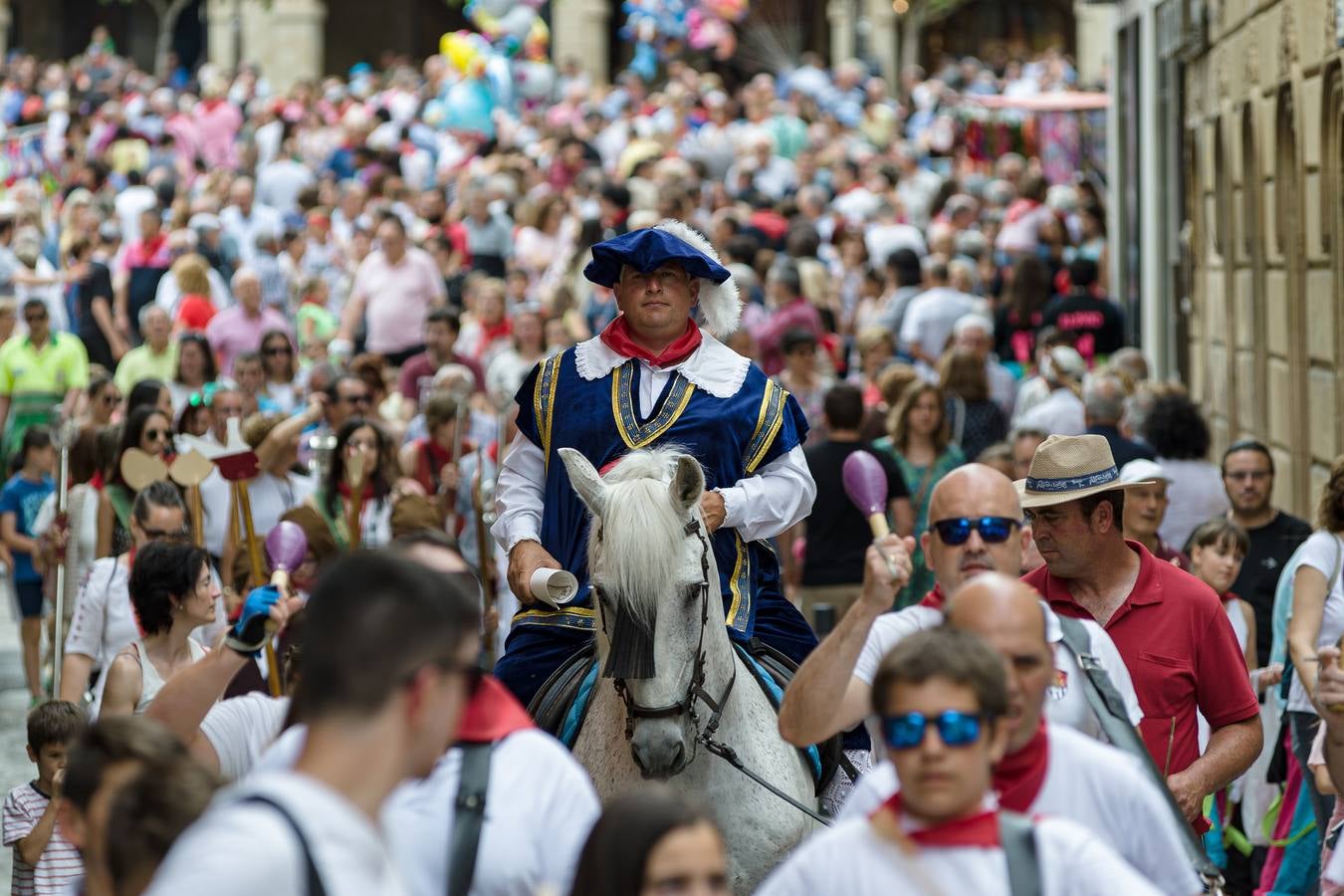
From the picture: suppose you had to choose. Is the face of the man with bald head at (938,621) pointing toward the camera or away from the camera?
toward the camera

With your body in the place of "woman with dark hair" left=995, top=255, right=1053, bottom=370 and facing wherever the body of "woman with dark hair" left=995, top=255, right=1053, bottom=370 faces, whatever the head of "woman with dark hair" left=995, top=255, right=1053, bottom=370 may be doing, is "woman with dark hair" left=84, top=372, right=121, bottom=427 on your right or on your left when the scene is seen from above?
on your left

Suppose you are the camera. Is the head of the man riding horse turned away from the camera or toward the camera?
toward the camera

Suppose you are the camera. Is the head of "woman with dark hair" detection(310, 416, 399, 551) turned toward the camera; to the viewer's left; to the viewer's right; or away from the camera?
toward the camera

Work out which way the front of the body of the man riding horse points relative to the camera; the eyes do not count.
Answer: toward the camera

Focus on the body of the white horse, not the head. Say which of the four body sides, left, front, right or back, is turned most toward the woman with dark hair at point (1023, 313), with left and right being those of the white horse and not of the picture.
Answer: back

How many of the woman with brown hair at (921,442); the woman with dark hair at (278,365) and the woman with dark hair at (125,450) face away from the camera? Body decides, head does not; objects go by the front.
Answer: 0

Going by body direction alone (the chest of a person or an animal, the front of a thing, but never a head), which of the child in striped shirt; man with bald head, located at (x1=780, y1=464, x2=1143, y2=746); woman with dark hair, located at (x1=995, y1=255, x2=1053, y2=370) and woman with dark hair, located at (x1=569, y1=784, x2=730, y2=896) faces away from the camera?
woman with dark hair, located at (x1=995, y1=255, x2=1053, y2=370)

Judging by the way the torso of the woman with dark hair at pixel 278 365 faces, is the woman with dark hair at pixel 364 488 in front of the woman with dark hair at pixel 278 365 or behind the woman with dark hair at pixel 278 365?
in front

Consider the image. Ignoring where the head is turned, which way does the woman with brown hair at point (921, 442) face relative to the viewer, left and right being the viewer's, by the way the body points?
facing the viewer

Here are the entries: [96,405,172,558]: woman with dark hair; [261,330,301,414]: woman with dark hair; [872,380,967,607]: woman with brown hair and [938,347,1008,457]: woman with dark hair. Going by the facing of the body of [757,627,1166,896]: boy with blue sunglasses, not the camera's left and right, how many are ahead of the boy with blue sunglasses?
0

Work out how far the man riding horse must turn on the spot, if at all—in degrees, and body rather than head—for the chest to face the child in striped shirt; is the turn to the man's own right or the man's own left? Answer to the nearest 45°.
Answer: approximately 90° to the man's own right

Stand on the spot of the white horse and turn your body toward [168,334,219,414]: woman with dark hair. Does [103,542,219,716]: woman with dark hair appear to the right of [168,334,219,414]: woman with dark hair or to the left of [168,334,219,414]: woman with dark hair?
left

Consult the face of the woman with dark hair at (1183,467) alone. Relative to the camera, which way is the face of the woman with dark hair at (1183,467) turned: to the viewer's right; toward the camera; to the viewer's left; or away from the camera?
away from the camera

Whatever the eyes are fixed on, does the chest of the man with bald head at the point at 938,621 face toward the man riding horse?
no

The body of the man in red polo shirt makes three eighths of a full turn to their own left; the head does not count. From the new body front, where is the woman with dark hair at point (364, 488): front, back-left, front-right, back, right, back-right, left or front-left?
back-left

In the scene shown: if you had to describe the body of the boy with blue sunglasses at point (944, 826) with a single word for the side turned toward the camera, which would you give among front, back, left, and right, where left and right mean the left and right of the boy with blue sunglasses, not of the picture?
front

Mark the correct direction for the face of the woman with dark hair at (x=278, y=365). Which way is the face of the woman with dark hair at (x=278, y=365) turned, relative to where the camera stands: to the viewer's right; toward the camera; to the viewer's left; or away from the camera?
toward the camera

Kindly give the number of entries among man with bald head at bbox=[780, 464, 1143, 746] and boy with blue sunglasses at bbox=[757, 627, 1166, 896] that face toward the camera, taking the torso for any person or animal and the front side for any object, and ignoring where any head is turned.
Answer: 2

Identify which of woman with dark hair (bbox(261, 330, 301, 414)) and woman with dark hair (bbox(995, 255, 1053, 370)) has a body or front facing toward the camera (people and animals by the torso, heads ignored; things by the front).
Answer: woman with dark hair (bbox(261, 330, 301, 414))
